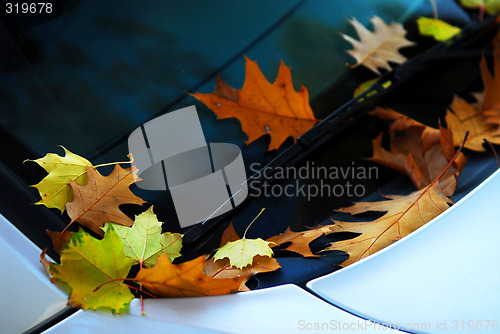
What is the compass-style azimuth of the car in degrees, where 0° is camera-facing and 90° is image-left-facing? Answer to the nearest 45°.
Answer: approximately 315°
